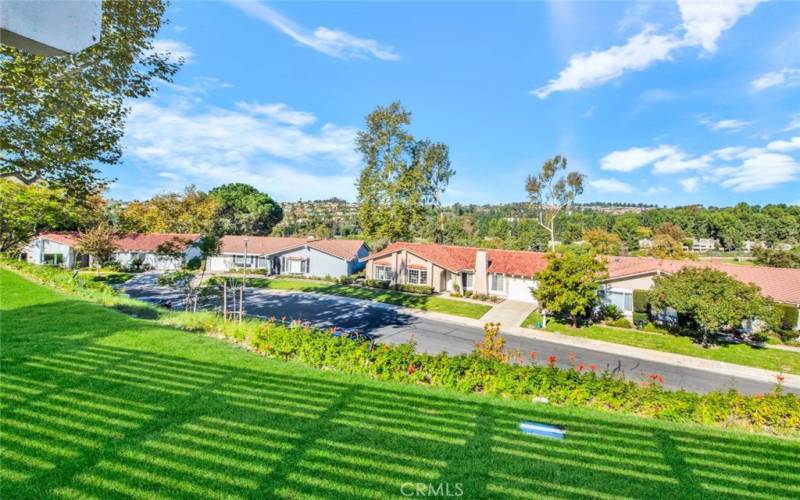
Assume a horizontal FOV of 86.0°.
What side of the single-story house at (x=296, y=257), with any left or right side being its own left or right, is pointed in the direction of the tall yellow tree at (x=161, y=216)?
right

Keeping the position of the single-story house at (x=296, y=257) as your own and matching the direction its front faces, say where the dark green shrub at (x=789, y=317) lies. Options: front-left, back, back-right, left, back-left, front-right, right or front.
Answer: left

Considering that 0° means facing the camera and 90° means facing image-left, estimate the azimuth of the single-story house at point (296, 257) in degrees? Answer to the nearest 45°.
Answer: approximately 45°

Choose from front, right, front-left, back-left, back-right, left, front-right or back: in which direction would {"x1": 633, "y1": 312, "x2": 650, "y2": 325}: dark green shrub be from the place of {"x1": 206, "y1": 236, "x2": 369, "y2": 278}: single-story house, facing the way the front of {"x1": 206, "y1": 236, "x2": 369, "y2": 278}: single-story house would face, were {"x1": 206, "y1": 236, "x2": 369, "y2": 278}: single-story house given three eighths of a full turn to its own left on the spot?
front-right

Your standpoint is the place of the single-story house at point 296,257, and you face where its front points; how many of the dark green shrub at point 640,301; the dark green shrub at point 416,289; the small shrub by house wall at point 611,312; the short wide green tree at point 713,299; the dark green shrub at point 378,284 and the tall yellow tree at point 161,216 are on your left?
5

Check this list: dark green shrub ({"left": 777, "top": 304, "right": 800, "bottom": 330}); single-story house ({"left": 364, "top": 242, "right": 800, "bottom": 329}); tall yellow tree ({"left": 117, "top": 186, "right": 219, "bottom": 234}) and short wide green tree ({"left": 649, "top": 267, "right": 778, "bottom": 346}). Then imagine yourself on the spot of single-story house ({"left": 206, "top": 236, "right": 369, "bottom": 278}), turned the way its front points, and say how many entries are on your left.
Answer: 3

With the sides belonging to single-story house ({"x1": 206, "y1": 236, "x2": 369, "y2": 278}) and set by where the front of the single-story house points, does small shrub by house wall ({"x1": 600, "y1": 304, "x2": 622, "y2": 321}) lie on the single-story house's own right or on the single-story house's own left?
on the single-story house's own left

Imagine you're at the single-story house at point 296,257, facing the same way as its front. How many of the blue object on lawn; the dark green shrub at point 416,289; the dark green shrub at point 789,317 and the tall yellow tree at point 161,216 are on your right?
1

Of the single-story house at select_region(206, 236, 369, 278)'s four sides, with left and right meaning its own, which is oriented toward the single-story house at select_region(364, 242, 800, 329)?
left

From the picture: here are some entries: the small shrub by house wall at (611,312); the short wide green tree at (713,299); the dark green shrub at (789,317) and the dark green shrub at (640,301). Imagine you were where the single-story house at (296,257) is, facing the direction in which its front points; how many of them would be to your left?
4

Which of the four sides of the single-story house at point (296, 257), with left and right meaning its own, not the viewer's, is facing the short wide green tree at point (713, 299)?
left

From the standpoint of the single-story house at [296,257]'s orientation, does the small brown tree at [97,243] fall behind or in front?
in front
